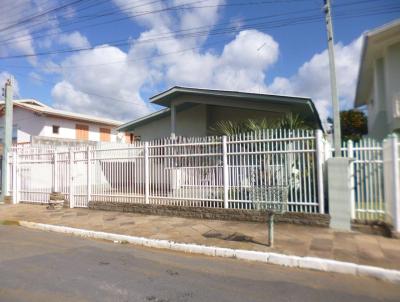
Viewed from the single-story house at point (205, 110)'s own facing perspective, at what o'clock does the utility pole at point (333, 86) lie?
The utility pole is roughly at 11 o'clock from the single-story house.

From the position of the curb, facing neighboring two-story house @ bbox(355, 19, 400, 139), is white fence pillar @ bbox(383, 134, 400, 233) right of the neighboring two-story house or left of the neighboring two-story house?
right

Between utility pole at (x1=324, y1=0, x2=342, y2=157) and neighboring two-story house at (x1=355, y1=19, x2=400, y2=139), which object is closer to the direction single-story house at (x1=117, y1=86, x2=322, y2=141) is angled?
the utility pole

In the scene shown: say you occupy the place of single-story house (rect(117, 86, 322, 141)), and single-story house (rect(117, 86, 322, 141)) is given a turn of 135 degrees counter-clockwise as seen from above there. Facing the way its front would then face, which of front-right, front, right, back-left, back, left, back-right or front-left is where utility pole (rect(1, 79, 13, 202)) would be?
back-left

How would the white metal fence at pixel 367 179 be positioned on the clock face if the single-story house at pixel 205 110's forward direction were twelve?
The white metal fence is roughly at 11 o'clock from the single-story house.

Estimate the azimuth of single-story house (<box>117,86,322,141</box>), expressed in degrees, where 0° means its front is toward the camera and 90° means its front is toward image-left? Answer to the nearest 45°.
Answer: approximately 0°

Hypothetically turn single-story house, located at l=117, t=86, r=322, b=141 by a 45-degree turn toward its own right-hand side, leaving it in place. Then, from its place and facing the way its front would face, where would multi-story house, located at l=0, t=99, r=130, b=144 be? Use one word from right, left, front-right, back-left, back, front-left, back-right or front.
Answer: right

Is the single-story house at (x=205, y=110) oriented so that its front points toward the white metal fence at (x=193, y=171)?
yes

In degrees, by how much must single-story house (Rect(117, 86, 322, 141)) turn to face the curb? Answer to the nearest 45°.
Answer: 0° — it already faces it

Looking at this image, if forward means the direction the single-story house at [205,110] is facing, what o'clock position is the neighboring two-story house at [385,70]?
The neighboring two-story house is roughly at 9 o'clock from the single-story house.

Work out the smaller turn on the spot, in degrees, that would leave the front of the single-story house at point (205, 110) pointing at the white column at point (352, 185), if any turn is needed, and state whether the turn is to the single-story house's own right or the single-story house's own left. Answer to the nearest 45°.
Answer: approximately 45° to the single-story house's own left
